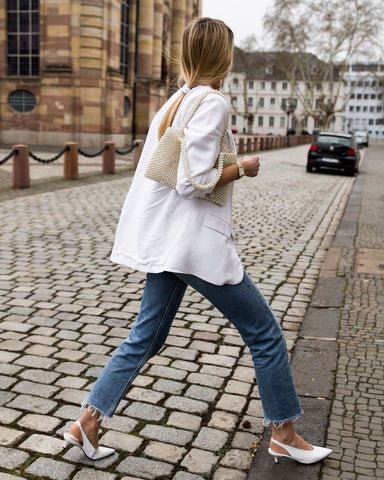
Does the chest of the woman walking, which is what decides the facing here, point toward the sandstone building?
no

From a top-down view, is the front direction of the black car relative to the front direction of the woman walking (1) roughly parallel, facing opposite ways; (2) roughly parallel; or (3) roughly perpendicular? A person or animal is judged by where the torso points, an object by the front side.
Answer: roughly perpendicular

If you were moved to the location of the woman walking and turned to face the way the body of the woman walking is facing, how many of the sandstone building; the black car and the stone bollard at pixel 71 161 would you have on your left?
3

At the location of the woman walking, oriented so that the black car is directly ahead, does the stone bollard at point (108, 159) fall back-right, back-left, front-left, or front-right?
front-left

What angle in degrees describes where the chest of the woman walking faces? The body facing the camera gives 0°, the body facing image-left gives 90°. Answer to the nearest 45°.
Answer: approximately 270°

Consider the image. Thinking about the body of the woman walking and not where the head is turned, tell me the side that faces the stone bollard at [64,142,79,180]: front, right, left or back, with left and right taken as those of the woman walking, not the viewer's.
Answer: left

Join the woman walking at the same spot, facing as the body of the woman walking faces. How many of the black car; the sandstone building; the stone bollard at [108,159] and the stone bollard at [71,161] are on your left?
4

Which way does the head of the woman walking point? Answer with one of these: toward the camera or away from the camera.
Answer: away from the camera
